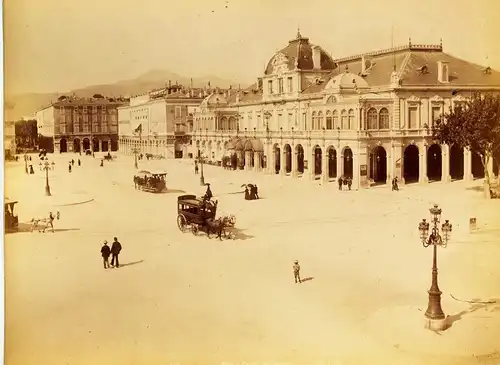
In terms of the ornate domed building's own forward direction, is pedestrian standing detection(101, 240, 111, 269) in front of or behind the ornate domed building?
in front

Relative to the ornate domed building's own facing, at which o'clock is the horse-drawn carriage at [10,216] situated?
The horse-drawn carriage is roughly at 1 o'clock from the ornate domed building.

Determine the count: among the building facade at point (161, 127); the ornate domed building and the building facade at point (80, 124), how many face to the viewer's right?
0

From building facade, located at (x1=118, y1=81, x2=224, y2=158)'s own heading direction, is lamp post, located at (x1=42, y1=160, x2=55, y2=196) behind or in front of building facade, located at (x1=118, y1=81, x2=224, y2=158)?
in front

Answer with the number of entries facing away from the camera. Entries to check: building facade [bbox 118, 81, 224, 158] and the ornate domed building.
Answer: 0

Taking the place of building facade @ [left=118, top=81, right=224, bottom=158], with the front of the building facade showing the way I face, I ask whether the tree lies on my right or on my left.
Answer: on my left

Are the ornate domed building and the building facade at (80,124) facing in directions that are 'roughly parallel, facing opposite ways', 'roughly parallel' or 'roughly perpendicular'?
roughly perpendicular

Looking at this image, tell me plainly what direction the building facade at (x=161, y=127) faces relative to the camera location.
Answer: facing the viewer and to the left of the viewer

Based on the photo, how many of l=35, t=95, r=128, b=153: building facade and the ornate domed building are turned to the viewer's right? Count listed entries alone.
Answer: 0

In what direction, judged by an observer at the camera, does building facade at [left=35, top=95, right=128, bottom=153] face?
facing the viewer
